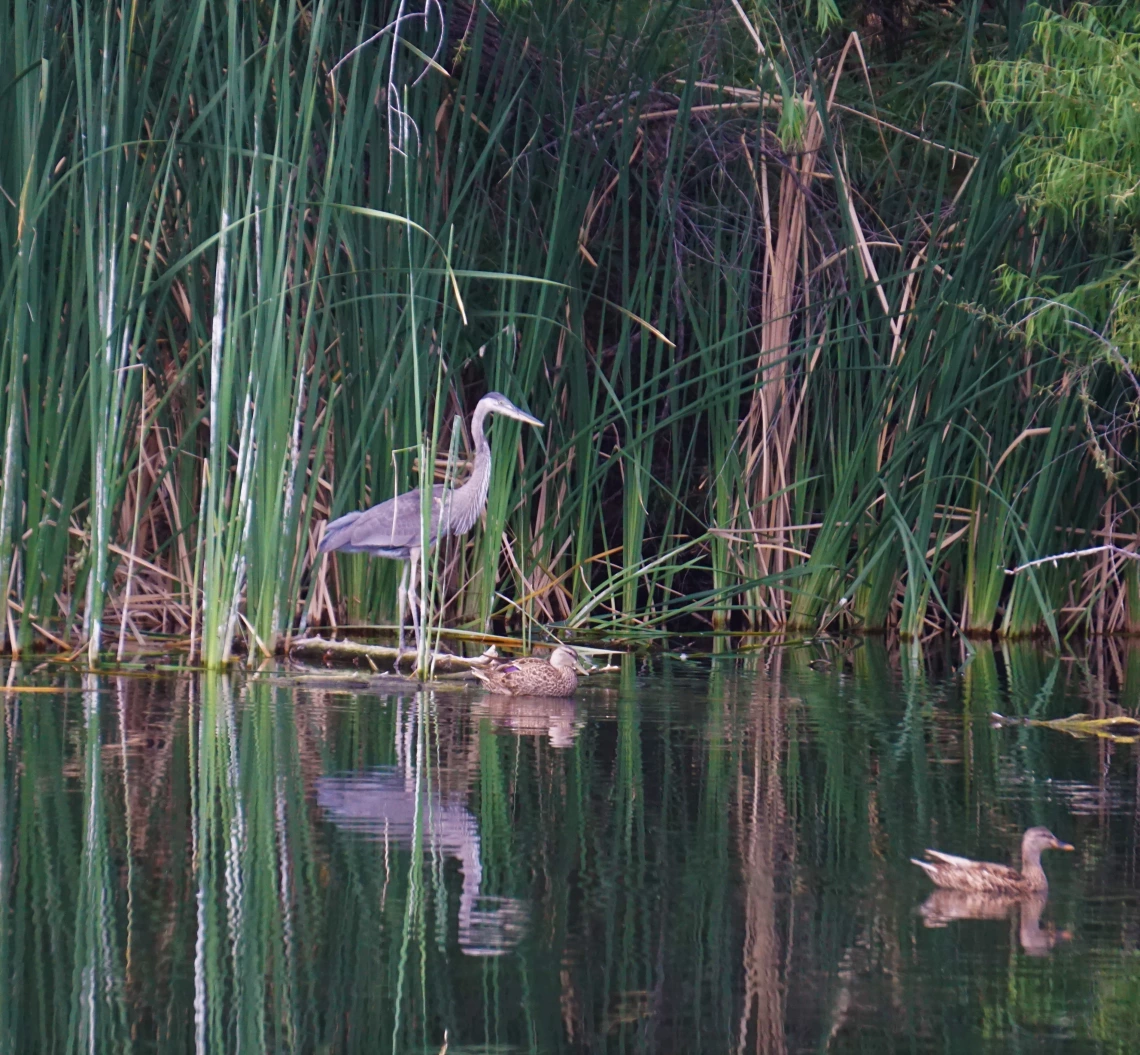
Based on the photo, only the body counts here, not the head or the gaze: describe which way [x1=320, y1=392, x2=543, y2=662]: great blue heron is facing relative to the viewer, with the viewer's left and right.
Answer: facing to the right of the viewer

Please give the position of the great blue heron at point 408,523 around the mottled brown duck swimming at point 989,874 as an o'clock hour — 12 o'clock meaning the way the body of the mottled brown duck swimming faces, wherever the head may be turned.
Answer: The great blue heron is roughly at 8 o'clock from the mottled brown duck swimming.

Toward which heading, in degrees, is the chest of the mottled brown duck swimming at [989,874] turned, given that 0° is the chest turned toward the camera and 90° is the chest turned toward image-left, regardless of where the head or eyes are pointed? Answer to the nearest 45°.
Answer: approximately 270°

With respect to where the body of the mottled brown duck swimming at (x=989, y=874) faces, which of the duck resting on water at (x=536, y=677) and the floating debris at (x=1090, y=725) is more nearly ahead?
the floating debris

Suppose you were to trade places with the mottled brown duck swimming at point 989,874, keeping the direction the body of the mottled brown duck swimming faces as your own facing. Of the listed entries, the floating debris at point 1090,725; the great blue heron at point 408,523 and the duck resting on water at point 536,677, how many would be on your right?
0

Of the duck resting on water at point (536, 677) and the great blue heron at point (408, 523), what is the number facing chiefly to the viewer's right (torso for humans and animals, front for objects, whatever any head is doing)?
2

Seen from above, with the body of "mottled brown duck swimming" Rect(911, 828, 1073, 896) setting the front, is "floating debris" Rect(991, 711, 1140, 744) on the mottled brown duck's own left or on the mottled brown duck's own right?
on the mottled brown duck's own left

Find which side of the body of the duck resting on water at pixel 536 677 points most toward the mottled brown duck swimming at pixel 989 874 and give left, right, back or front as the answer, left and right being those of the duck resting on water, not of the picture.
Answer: right

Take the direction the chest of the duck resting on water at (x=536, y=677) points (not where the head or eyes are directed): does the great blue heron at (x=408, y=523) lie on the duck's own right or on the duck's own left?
on the duck's own left

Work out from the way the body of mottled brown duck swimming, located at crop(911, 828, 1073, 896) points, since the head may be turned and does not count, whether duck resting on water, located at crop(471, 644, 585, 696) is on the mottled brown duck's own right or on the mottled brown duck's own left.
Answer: on the mottled brown duck's own left

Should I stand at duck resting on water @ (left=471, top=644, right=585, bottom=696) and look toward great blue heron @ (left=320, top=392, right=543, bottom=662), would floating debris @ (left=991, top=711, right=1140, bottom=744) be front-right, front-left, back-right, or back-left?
back-right

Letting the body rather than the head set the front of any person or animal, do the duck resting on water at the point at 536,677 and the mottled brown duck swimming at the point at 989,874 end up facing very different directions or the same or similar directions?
same or similar directions

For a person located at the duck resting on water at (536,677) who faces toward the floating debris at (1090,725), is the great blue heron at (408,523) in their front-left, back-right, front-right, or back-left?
back-left

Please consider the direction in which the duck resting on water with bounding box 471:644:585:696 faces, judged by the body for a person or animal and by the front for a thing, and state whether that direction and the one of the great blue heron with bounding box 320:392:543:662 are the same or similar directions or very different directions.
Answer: same or similar directions

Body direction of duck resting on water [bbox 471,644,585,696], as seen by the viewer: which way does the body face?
to the viewer's right
